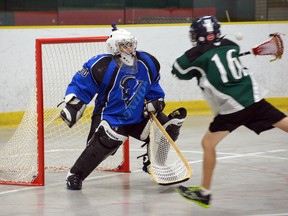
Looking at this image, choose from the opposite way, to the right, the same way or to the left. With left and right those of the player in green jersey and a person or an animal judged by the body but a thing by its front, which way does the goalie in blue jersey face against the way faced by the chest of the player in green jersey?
the opposite way

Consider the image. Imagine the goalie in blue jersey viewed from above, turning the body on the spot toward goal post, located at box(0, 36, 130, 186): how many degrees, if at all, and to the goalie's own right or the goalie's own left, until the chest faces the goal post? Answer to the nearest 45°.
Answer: approximately 180°

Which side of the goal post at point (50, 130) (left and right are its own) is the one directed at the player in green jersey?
front

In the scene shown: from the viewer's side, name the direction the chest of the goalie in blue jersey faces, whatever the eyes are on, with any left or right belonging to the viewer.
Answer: facing the viewer and to the right of the viewer

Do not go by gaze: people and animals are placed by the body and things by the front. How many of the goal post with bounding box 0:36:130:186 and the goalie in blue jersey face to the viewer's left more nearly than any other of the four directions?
0

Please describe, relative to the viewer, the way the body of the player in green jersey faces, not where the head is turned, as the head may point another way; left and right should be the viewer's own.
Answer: facing away from the viewer and to the left of the viewer

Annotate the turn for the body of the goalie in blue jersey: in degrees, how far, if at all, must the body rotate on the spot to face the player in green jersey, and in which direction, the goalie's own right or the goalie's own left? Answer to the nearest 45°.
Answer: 0° — they already face them

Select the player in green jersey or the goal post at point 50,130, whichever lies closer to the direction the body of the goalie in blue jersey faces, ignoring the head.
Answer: the player in green jersey
